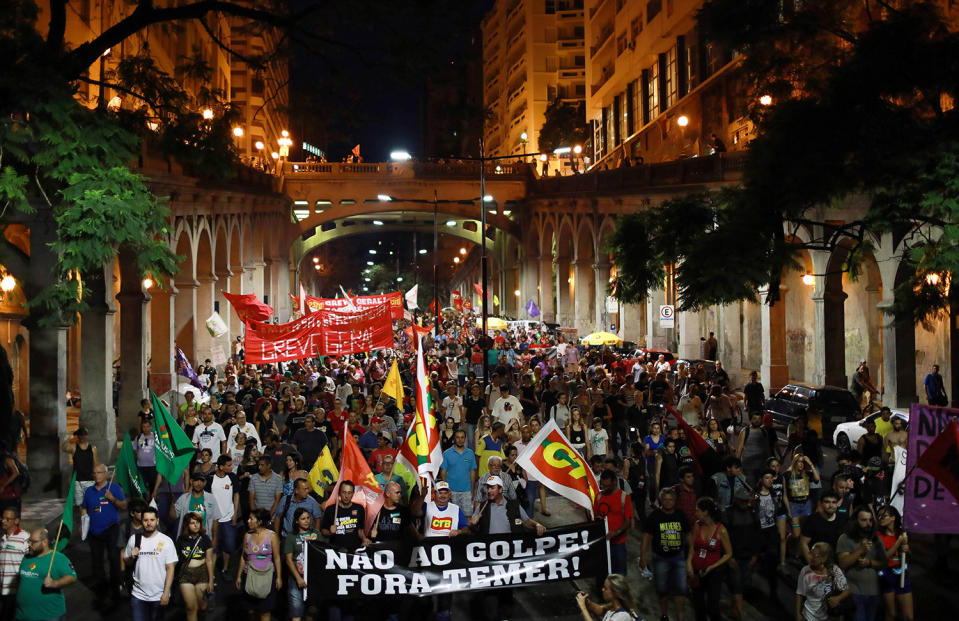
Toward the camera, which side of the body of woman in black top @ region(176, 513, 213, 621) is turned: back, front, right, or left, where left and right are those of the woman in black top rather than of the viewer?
front

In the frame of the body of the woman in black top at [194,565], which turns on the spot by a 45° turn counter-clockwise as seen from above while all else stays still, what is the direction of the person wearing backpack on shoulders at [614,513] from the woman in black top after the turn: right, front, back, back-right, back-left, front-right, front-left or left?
front-left

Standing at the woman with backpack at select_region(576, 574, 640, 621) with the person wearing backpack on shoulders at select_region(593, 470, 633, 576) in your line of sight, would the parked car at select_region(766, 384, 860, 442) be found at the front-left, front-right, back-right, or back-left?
front-right

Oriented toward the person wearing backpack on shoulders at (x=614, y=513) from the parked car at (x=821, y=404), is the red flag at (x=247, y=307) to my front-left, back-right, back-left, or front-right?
front-right

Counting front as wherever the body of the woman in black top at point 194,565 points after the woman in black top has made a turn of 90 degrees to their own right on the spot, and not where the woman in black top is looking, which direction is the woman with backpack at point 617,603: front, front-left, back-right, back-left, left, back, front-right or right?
back-left

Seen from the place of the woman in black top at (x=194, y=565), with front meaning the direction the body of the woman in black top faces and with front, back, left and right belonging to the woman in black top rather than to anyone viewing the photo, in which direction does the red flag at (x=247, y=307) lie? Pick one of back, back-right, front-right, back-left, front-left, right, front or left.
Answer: back

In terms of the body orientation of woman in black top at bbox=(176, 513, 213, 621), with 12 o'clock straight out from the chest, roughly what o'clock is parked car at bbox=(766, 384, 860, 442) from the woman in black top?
The parked car is roughly at 8 o'clock from the woman in black top.

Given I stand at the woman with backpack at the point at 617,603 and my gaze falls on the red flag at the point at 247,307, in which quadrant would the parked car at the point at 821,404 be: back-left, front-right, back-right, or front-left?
front-right

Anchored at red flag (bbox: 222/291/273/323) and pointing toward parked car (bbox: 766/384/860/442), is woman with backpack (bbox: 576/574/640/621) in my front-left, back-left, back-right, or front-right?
front-right
